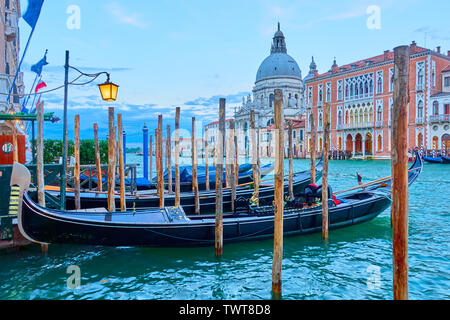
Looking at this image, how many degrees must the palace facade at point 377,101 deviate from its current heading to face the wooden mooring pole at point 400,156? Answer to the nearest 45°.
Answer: approximately 45° to its left

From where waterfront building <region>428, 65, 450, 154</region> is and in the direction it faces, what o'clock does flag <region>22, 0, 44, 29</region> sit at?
The flag is roughly at 11 o'clock from the waterfront building.

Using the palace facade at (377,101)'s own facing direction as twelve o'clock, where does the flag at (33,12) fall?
The flag is roughly at 11 o'clock from the palace facade.

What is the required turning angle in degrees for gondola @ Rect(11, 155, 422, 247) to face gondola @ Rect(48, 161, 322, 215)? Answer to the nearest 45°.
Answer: approximately 90° to its right

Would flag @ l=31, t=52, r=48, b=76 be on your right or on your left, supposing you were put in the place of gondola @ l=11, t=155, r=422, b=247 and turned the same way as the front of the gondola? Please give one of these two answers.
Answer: on your right

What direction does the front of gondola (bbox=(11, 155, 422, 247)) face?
to the viewer's left

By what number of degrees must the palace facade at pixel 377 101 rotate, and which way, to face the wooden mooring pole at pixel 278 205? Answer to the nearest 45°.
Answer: approximately 45° to its left
